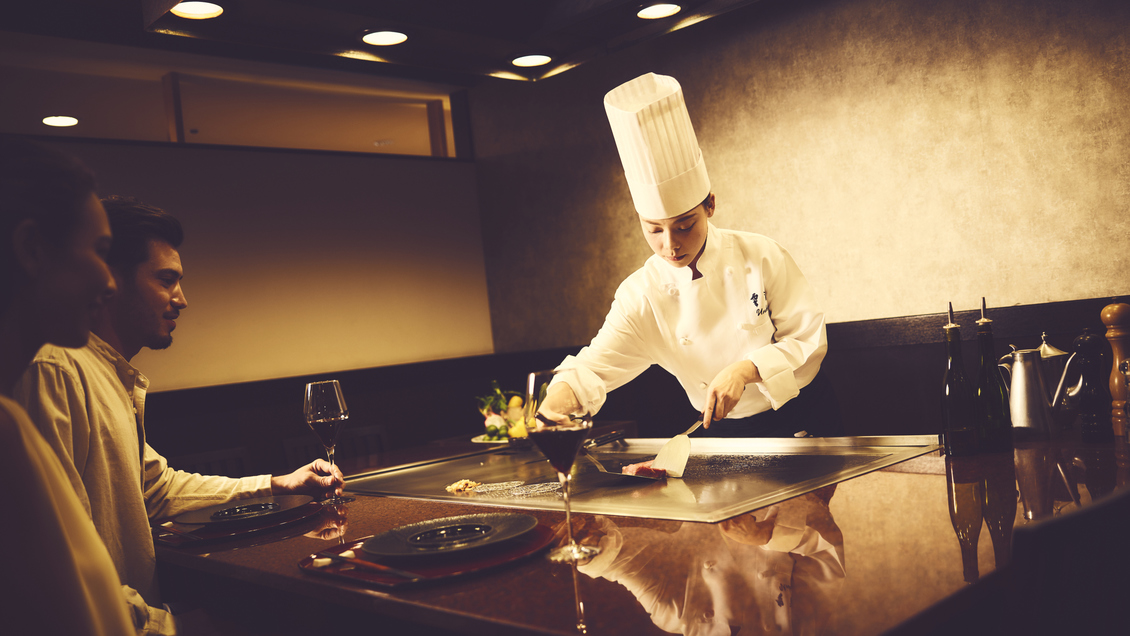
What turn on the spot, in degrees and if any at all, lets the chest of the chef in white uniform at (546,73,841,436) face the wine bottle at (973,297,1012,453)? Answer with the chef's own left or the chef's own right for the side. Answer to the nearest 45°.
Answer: approximately 90° to the chef's own left

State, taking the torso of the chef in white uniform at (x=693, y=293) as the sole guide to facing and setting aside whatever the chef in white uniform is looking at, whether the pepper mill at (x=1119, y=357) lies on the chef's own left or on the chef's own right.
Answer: on the chef's own left

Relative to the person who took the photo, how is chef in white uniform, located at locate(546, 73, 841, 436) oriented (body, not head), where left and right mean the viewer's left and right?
facing the viewer and to the left of the viewer

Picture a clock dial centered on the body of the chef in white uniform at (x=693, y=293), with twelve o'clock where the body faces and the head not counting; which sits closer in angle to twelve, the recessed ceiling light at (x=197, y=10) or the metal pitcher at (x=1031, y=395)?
the recessed ceiling light

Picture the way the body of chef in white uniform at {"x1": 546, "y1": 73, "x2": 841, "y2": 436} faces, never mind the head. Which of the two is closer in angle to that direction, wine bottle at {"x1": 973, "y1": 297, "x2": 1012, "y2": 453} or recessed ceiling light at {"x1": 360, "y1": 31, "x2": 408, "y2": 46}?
the recessed ceiling light

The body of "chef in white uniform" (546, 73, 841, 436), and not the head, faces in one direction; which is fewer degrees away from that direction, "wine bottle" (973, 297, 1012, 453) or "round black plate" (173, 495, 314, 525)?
the round black plate

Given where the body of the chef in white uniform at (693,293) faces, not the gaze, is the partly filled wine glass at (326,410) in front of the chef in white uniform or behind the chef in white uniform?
in front

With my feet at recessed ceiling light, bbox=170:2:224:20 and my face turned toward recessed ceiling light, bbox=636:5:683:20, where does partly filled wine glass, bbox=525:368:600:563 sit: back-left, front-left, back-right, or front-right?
front-right
